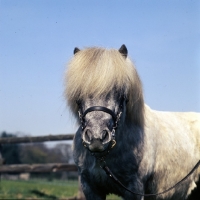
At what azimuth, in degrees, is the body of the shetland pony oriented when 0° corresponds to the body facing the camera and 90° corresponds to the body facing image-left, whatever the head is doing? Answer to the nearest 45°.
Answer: approximately 45°
